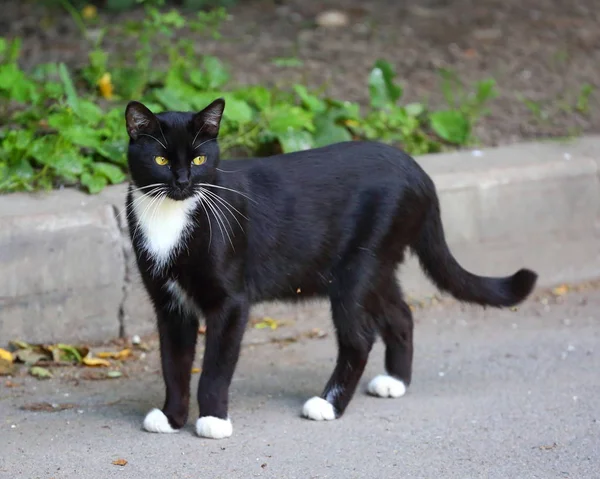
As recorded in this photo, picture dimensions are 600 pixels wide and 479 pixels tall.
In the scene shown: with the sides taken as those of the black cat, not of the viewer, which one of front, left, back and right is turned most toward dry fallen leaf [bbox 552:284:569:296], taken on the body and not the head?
back

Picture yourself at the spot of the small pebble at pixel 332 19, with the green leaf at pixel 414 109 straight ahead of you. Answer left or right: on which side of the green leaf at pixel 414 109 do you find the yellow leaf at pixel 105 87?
right

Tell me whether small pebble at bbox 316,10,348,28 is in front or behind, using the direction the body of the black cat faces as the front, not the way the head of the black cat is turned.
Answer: behind

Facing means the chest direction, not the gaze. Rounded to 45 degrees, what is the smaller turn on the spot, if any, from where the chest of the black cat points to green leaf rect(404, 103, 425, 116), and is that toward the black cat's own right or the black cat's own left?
approximately 135° to the black cat's own right

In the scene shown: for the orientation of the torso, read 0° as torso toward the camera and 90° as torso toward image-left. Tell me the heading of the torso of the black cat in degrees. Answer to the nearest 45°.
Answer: approximately 45°

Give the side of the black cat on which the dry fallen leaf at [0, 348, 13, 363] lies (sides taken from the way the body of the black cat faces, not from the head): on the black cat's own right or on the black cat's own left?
on the black cat's own right

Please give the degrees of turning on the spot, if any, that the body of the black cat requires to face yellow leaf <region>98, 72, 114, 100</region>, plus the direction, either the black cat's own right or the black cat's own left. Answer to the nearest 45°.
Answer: approximately 90° to the black cat's own right

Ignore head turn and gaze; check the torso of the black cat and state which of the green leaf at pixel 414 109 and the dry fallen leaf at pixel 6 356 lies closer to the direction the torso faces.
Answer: the dry fallen leaf
